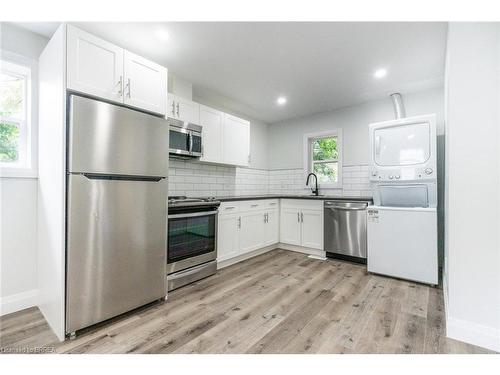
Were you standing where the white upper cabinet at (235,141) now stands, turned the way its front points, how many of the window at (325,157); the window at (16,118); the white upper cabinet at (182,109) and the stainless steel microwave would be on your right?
3

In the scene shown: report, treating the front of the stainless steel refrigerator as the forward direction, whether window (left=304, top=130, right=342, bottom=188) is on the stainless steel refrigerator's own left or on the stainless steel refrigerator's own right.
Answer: on the stainless steel refrigerator's own left

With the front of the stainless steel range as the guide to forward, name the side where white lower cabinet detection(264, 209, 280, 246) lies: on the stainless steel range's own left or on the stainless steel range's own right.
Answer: on the stainless steel range's own left

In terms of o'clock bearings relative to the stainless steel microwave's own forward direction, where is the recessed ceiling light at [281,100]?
The recessed ceiling light is roughly at 10 o'clock from the stainless steel microwave.

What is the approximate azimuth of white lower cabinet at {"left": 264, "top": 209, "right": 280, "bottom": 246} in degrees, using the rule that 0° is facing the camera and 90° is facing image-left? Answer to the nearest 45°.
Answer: approximately 315°

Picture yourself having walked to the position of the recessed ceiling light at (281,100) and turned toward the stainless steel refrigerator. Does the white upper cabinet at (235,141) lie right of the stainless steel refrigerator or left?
right
